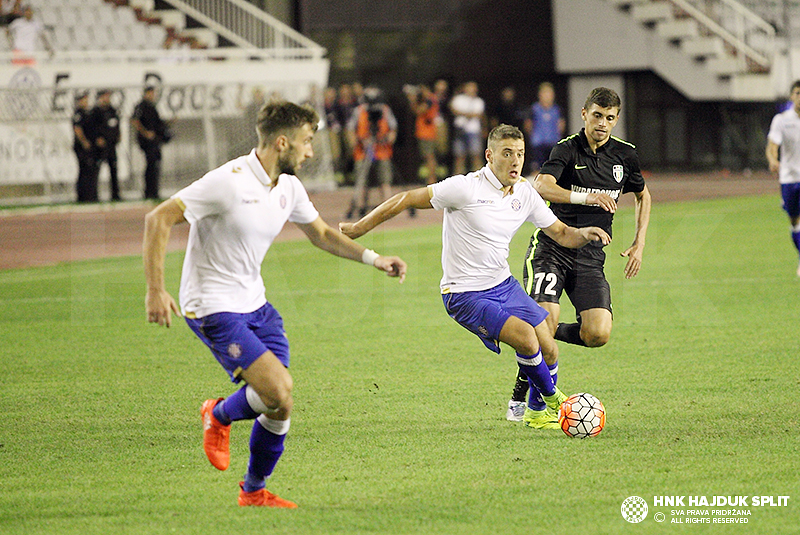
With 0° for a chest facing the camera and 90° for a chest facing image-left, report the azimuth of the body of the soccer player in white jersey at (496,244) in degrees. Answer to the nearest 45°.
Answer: approximately 315°

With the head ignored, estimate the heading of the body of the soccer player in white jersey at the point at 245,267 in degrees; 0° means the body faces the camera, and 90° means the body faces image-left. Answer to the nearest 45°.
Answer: approximately 315°

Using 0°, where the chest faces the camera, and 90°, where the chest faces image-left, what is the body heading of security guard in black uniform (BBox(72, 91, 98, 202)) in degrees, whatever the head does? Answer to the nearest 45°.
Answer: approximately 315°

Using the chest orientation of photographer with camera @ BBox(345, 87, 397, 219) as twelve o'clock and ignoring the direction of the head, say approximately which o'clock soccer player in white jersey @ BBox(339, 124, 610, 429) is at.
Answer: The soccer player in white jersey is roughly at 12 o'clock from the photographer with camera.

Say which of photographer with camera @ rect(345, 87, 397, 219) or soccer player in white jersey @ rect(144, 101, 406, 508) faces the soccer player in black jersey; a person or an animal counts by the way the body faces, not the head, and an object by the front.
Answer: the photographer with camera

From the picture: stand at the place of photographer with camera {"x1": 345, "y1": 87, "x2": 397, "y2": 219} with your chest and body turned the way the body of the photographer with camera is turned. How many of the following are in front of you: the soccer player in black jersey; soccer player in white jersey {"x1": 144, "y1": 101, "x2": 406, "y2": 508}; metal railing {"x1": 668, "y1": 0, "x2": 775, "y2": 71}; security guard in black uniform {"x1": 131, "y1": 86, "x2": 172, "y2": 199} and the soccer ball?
3

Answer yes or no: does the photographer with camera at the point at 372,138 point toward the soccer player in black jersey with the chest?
yes

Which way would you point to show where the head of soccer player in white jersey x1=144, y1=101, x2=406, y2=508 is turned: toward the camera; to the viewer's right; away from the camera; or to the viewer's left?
to the viewer's right

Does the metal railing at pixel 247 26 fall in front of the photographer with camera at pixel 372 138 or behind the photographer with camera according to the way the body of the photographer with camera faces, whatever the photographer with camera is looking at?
behind
